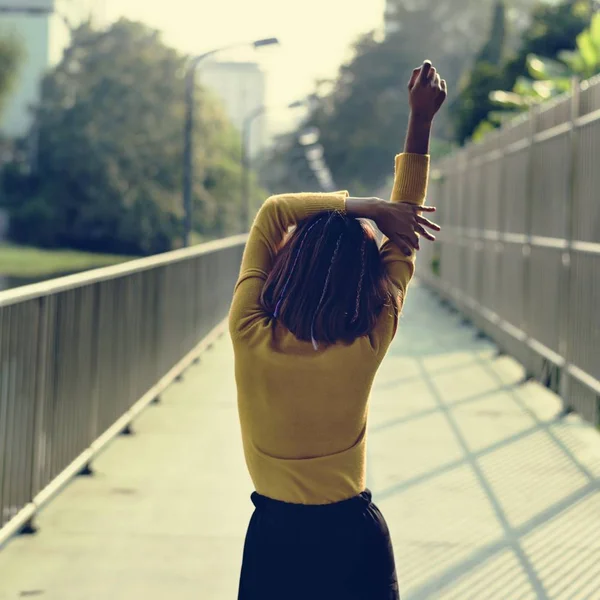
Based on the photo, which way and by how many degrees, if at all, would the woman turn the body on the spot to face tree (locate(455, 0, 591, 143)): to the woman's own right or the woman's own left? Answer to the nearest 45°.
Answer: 0° — they already face it

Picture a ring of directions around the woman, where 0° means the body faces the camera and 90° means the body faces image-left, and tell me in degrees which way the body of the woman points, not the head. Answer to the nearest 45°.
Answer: approximately 180°

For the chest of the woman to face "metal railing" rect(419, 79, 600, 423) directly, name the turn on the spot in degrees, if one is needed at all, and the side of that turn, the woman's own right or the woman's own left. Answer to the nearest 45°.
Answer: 0° — they already face it

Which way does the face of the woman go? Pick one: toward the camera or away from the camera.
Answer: away from the camera

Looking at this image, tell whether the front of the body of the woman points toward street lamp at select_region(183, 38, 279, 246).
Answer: yes
